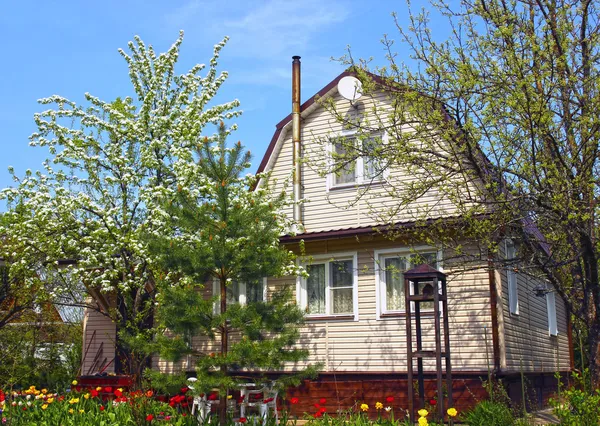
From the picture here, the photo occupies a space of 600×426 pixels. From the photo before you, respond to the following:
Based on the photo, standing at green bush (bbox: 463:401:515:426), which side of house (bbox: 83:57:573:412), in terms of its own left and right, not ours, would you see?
front

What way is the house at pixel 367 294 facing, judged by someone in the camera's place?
facing the viewer

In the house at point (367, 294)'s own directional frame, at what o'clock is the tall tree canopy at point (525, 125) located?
The tall tree canopy is roughly at 11 o'clock from the house.

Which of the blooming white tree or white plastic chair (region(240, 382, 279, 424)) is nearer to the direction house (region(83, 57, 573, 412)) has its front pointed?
the white plastic chair

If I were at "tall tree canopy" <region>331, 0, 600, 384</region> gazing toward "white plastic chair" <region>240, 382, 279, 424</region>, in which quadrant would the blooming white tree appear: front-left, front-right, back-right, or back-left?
front-right

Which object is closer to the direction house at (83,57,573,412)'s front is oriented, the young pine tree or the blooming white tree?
the young pine tree

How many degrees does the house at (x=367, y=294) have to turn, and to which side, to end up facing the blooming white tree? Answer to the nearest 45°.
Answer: approximately 90° to its right

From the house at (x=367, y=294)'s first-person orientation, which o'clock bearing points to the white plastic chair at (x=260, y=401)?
The white plastic chair is roughly at 1 o'clock from the house.
